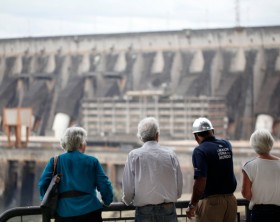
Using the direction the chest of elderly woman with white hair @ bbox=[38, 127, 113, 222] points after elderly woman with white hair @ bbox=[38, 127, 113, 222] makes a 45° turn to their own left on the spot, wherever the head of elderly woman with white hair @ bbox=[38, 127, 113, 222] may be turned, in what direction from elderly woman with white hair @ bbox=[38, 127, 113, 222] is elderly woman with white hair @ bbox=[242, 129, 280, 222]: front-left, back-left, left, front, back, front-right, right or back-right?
back-right

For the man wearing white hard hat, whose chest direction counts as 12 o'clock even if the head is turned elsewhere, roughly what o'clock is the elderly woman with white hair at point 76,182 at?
The elderly woman with white hair is roughly at 10 o'clock from the man wearing white hard hat.

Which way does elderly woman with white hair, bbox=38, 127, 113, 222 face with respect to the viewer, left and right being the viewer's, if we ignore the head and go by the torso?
facing away from the viewer

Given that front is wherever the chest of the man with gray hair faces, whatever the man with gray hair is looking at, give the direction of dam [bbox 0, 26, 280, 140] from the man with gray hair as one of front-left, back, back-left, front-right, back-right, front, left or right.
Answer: front

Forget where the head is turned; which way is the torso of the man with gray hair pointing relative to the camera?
away from the camera

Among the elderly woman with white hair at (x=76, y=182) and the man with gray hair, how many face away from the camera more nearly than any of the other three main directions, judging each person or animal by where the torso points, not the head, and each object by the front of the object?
2

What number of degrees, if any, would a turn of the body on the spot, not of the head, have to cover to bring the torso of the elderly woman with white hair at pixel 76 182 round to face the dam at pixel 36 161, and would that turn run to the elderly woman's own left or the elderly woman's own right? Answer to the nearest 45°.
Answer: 0° — they already face it

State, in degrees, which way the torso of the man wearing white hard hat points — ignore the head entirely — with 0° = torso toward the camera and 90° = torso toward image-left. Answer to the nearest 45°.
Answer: approximately 135°

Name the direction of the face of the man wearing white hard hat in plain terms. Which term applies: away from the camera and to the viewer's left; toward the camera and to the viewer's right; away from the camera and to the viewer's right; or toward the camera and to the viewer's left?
away from the camera and to the viewer's left

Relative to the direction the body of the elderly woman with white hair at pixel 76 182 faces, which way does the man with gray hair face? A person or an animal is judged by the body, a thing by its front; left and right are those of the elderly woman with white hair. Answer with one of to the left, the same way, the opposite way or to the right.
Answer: the same way

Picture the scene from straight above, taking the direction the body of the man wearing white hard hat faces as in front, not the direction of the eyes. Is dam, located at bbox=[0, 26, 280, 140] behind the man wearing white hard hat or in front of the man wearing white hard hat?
in front
